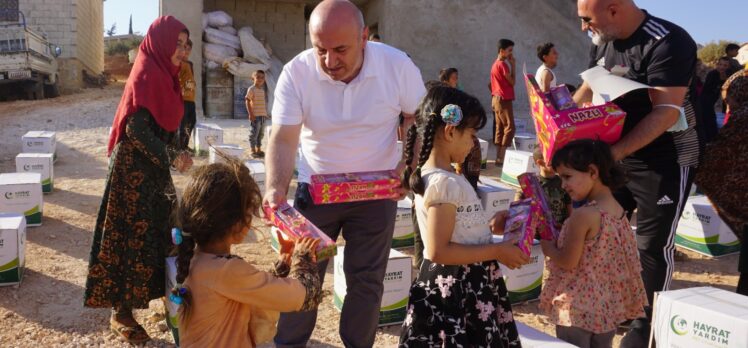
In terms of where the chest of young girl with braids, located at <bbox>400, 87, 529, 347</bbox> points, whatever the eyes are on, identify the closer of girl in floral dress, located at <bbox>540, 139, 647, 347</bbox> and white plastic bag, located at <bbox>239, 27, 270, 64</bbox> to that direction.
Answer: the girl in floral dress

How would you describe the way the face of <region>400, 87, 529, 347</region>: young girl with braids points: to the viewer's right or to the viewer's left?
to the viewer's right

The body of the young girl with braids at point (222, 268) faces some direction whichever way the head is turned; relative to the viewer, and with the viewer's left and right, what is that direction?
facing away from the viewer and to the right of the viewer

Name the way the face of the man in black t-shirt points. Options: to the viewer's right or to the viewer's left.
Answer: to the viewer's left

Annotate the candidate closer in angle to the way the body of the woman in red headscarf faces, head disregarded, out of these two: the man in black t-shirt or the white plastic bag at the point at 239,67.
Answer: the man in black t-shirt

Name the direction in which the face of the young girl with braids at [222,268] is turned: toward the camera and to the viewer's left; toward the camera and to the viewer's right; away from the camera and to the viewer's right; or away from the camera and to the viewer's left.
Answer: away from the camera and to the viewer's right
